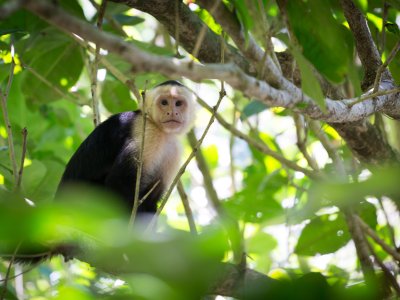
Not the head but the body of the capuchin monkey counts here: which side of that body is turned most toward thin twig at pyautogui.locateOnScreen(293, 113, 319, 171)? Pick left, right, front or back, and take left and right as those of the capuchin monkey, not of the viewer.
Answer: front

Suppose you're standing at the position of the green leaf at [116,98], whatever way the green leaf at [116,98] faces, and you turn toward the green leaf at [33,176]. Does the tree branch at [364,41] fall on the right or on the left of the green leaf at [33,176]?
left

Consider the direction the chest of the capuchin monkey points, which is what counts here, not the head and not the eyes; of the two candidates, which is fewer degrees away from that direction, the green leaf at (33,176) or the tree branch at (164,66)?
the tree branch

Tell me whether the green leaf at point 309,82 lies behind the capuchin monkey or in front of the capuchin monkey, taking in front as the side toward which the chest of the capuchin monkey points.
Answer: in front

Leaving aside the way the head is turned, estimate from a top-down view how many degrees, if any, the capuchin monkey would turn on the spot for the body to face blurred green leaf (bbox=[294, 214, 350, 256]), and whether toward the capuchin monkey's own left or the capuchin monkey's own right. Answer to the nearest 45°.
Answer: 0° — it already faces it

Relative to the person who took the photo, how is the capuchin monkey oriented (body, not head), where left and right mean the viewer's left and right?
facing the viewer and to the right of the viewer

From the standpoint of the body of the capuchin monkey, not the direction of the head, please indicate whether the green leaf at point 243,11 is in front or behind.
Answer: in front
